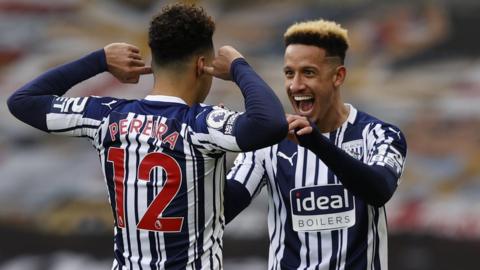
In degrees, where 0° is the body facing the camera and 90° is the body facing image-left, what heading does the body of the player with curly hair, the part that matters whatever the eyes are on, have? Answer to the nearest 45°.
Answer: approximately 225°

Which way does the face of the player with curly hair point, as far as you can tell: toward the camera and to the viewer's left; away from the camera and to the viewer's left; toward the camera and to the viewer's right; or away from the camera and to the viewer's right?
away from the camera and to the viewer's right

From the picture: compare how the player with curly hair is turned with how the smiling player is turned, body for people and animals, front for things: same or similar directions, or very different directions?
very different directions

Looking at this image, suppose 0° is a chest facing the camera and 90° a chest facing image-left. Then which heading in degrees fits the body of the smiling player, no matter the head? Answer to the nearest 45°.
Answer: approximately 45°

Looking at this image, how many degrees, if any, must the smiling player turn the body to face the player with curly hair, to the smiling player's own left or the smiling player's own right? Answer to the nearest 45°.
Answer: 0° — they already face them
